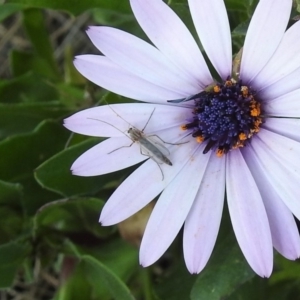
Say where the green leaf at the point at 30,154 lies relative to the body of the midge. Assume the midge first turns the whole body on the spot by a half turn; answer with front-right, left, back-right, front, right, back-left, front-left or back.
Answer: back

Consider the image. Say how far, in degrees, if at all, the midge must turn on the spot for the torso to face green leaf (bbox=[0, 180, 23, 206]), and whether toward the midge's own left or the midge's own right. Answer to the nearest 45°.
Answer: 0° — it already faces it

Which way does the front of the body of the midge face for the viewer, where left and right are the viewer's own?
facing away from the viewer and to the left of the viewer

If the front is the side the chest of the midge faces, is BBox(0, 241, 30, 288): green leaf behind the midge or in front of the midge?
in front
